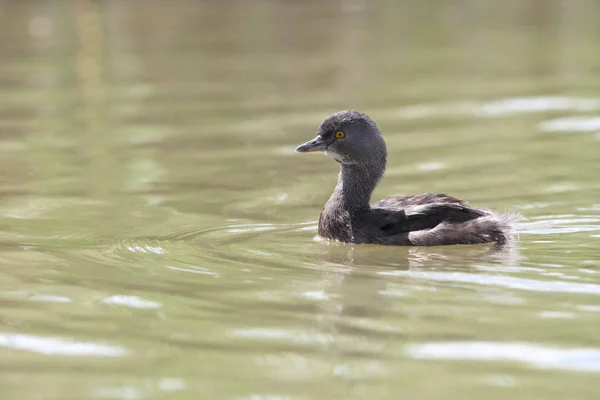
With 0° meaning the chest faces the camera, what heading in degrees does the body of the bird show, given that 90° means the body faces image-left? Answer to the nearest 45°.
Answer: approximately 90°
